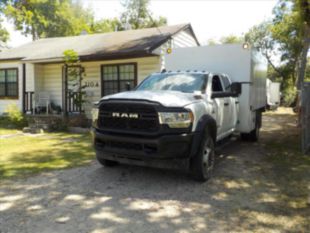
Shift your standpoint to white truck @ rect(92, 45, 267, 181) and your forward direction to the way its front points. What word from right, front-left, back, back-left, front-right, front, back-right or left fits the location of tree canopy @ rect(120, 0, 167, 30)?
back-right

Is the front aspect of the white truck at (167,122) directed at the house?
no

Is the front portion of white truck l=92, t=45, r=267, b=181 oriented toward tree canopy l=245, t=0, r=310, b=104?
no

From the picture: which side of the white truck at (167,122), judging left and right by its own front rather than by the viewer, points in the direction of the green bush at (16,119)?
right

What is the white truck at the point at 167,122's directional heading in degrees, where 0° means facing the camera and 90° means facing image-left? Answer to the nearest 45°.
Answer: approximately 45°

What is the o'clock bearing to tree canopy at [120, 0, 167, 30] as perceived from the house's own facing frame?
The tree canopy is roughly at 5 o'clock from the house.

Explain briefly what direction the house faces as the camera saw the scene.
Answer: facing the viewer and to the left of the viewer

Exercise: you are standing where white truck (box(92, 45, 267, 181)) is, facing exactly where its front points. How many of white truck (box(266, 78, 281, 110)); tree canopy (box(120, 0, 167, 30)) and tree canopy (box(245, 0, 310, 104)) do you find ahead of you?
0

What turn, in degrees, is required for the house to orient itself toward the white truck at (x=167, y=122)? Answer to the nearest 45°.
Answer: approximately 45° to its left

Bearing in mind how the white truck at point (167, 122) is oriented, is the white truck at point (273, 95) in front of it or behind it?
behind

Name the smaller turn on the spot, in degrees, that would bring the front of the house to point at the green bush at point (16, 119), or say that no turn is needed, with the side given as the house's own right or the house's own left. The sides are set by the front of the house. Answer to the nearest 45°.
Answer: approximately 45° to the house's own right

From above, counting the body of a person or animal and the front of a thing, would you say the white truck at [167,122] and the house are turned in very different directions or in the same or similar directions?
same or similar directions
